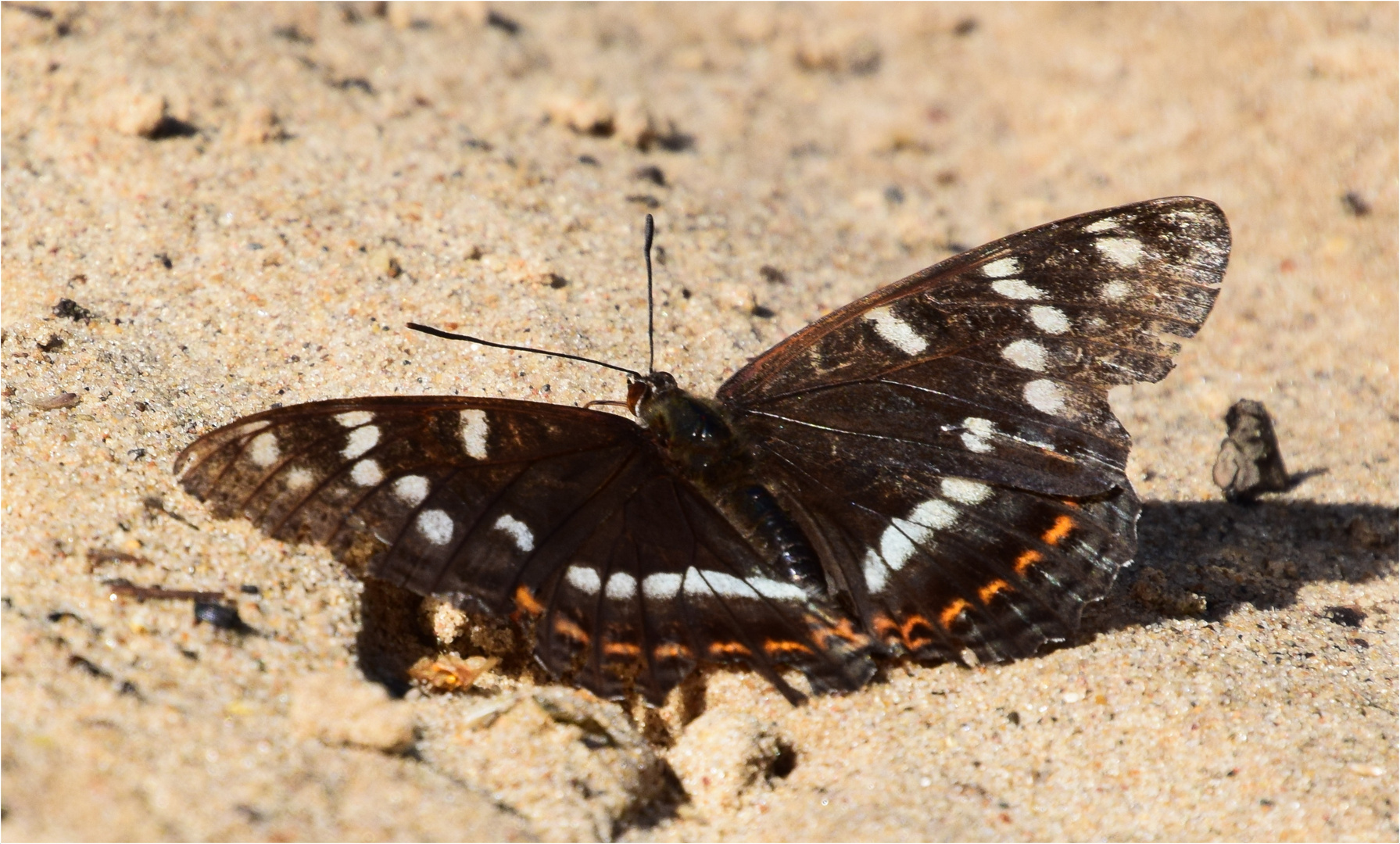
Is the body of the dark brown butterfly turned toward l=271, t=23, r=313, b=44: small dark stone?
yes

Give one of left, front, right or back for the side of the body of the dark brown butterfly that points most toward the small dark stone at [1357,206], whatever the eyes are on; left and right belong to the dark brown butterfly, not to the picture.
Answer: right

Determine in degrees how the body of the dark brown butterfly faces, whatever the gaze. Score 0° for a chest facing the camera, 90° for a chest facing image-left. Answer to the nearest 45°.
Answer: approximately 135°

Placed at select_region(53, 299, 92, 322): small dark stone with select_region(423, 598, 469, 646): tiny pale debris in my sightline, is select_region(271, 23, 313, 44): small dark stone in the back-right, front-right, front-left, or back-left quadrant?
back-left

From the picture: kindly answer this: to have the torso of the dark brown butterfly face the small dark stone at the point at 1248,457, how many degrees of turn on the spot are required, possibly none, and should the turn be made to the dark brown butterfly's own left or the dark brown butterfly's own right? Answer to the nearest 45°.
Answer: approximately 90° to the dark brown butterfly's own right
